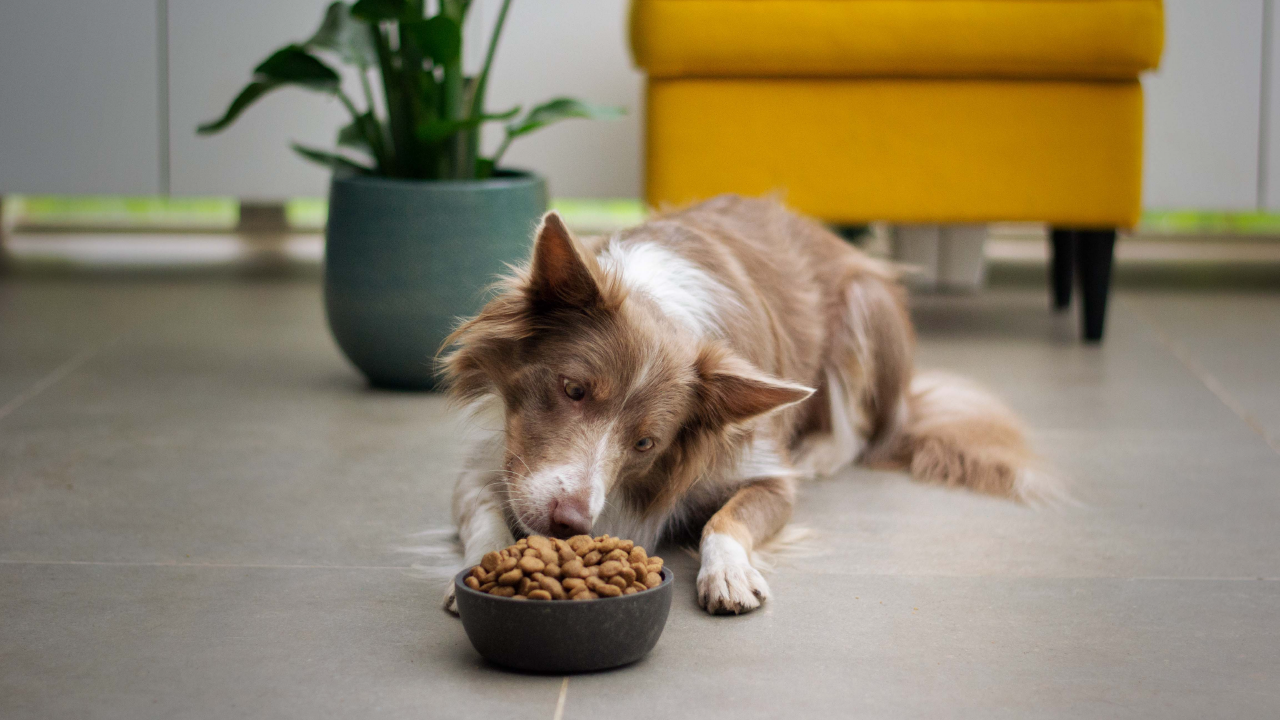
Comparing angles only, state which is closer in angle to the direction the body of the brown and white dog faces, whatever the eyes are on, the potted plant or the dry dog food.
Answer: the dry dog food

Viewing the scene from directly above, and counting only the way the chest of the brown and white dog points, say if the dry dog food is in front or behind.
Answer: in front

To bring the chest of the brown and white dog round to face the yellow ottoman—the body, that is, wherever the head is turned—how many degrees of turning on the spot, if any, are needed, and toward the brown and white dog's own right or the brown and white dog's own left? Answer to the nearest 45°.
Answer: approximately 135° to the brown and white dog's own right

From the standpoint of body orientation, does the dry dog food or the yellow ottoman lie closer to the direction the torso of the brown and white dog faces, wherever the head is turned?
the dry dog food

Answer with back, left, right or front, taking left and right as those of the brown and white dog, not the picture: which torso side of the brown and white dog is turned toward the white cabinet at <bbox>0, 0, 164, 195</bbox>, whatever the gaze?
right

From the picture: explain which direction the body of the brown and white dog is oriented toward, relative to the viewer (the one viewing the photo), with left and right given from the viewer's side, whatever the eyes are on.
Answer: facing the viewer and to the left of the viewer

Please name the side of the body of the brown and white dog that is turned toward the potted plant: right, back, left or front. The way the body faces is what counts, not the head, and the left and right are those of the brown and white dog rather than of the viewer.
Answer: right

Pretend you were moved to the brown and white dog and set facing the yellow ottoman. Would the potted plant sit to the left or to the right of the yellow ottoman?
left
